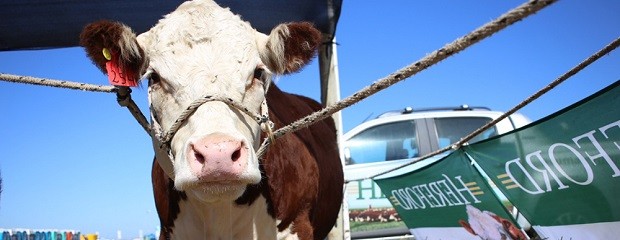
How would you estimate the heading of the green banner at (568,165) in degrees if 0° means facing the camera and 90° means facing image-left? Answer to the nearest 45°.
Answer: approximately 225°

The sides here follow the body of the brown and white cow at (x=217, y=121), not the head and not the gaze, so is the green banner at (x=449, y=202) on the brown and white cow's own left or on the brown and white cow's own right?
on the brown and white cow's own left

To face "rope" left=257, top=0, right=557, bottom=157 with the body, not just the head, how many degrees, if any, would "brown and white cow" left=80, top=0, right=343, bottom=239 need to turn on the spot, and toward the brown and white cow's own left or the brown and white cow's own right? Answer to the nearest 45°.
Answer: approximately 45° to the brown and white cow's own left

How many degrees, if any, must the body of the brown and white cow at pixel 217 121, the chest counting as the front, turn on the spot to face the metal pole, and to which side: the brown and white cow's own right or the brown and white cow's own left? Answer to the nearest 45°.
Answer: approximately 135° to the brown and white cow's own left

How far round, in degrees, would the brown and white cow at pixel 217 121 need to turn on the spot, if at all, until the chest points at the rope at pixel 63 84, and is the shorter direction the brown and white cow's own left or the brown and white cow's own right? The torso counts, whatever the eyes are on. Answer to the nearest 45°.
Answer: approximately 90° to the brown and white cow's own right

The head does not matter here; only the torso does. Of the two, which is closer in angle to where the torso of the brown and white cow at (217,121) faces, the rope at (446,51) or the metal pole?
the rope

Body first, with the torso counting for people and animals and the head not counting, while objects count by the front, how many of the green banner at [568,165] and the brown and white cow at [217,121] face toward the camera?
1

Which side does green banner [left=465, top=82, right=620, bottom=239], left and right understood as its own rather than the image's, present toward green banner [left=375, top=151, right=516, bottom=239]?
left

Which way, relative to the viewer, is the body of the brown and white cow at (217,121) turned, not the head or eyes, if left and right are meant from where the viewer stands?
facing the viewer

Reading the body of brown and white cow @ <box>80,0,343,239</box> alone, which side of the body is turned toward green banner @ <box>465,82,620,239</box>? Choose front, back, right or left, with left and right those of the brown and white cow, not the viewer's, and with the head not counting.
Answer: left

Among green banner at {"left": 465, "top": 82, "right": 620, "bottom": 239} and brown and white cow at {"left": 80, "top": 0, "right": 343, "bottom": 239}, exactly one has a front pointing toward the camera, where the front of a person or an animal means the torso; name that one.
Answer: the brown and white cow
